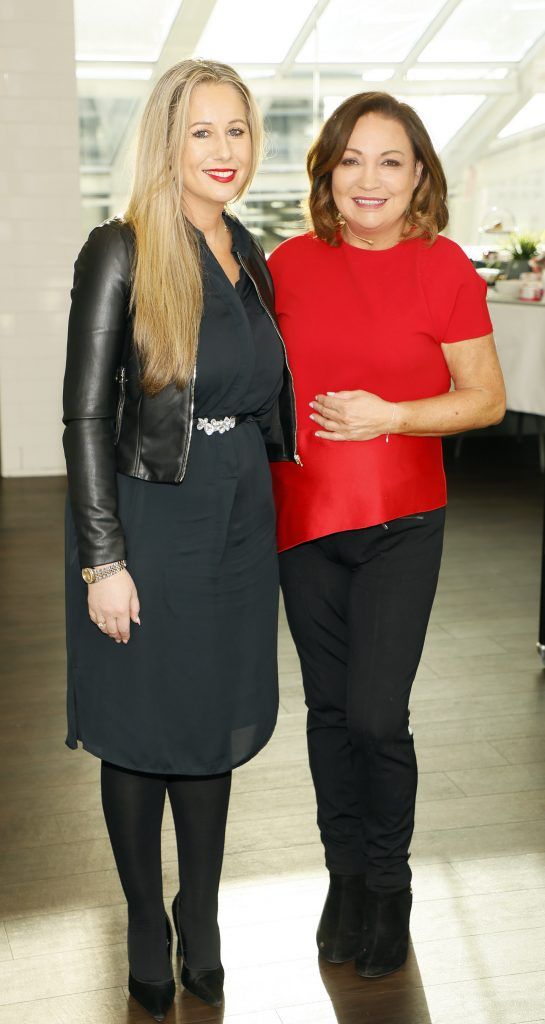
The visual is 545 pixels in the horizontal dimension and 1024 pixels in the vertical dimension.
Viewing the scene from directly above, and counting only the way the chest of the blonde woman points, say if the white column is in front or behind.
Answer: behind

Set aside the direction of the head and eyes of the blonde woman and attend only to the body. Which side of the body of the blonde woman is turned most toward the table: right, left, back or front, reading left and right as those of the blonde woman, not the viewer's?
left

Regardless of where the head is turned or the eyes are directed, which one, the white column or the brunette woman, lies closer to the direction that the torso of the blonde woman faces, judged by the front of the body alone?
the brunette woman

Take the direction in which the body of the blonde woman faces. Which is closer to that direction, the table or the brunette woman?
the brunette woman

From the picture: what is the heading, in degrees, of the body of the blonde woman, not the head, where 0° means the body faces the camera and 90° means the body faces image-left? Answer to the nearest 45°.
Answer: approximately 315°
